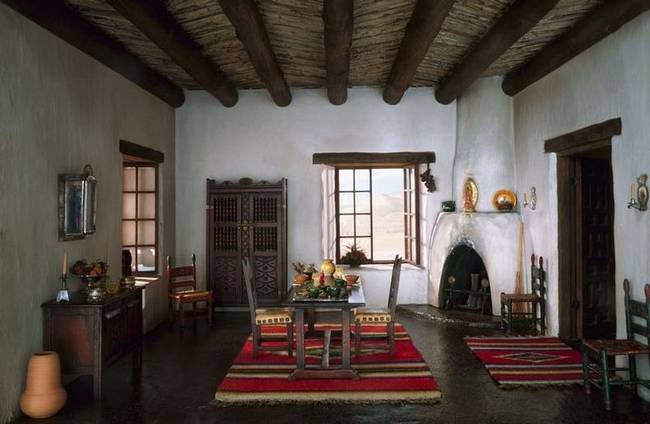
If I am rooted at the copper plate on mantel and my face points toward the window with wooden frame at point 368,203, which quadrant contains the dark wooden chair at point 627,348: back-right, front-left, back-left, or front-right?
back-left

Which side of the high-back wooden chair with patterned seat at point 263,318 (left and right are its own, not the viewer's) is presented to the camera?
right

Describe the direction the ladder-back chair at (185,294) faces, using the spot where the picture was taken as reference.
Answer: facing the viewer and to the right of the viewer

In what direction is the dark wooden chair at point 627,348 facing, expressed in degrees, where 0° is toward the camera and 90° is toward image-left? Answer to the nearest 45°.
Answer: approximately 90°

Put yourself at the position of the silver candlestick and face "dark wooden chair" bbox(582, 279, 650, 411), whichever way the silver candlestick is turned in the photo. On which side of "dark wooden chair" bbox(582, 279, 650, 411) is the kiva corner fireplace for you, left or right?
left

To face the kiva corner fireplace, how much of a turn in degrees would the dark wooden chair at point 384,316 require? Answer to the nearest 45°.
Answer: approximately 135° to its right

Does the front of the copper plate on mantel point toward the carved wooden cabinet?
no

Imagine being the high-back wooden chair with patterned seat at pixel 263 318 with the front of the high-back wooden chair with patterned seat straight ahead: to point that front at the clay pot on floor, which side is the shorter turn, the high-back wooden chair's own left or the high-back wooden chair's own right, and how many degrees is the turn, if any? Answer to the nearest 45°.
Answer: approximately 135° to the high-back wooden chair's own right

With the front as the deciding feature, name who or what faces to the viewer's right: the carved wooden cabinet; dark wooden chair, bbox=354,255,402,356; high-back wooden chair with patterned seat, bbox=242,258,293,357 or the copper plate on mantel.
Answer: the high-back wooden chair with patterned seat

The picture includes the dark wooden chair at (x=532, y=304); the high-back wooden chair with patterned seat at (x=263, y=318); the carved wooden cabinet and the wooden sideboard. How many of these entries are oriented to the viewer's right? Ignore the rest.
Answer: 2

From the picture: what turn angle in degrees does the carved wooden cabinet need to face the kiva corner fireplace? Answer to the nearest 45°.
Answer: approximately 90° to its left

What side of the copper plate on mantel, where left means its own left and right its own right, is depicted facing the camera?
front

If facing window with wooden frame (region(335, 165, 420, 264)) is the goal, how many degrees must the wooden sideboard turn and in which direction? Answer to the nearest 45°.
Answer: approximately 45° to its left

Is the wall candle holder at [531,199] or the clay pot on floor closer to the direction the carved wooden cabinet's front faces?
the clay pot on floor

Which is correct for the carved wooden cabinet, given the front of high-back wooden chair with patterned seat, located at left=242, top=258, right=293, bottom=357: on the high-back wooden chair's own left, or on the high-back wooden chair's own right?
on the high-back wooden chair's own left

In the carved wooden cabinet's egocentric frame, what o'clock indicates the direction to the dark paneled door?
The dark paneled door is roughly at 10 o'clock from the carved wooden cabinet.

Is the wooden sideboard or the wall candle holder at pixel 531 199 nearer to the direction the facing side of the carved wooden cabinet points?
the wooden sideboard

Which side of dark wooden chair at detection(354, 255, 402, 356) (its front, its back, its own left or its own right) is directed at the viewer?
left

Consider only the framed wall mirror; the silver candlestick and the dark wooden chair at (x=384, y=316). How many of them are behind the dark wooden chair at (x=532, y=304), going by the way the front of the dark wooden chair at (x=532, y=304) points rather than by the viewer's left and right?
0
